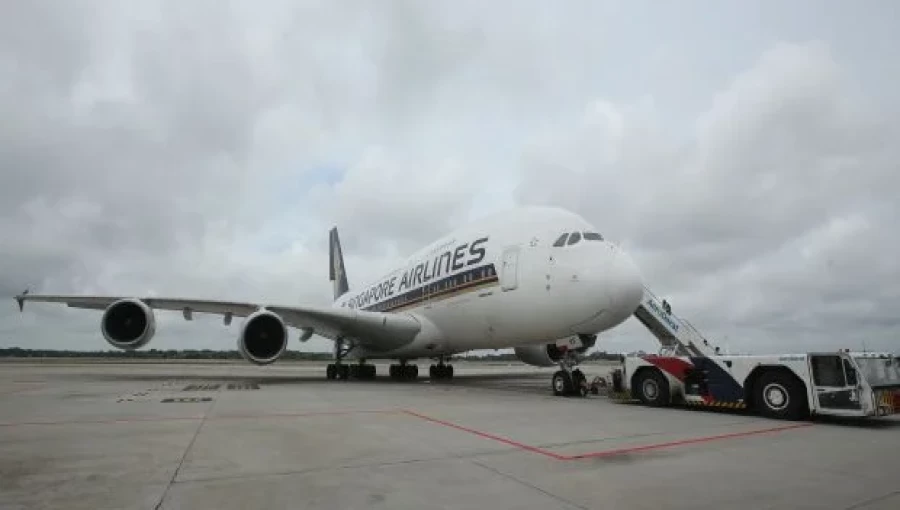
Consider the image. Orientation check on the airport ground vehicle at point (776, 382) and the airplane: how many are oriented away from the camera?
0

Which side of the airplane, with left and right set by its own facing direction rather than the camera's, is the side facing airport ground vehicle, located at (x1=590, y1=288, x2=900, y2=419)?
front

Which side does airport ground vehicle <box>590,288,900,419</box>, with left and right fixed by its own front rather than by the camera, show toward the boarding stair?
back

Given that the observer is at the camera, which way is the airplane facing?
facing the viewer and to the right of the viewer

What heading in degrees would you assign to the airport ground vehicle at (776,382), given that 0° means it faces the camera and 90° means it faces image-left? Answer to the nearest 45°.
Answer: approximately 315°
